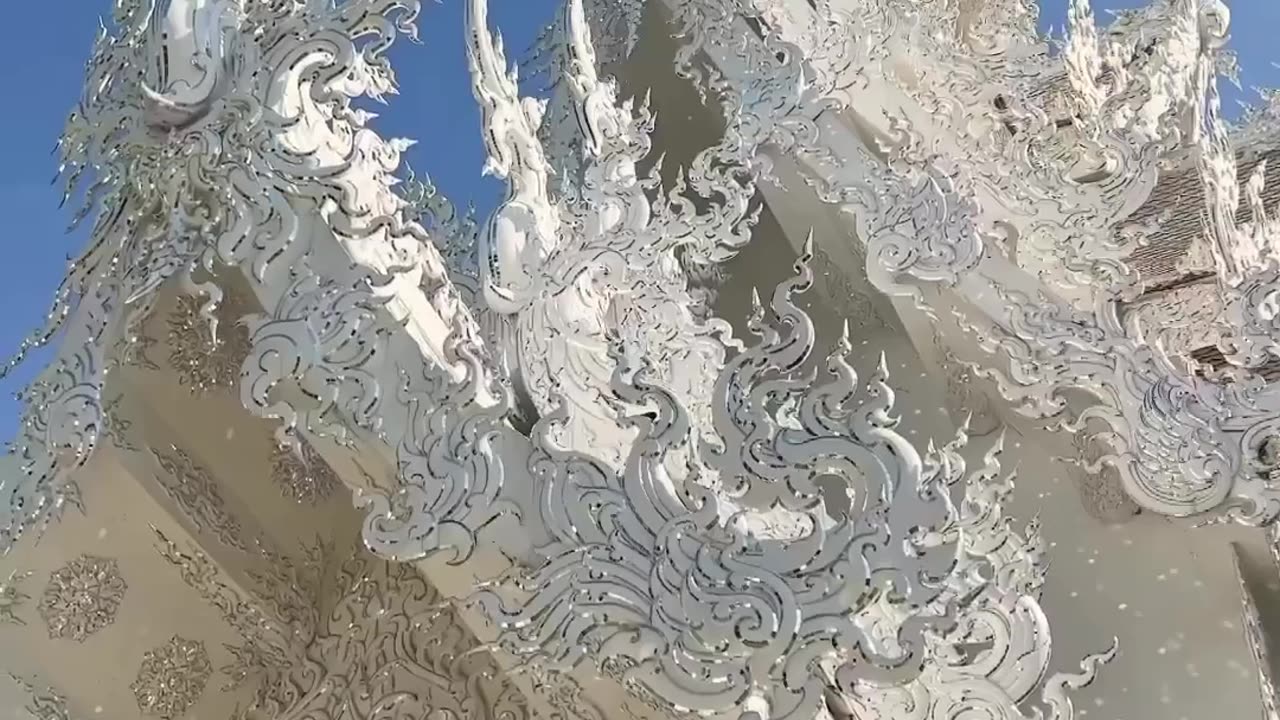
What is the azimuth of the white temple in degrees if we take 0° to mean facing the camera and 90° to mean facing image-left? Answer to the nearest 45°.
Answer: approximately 45°
